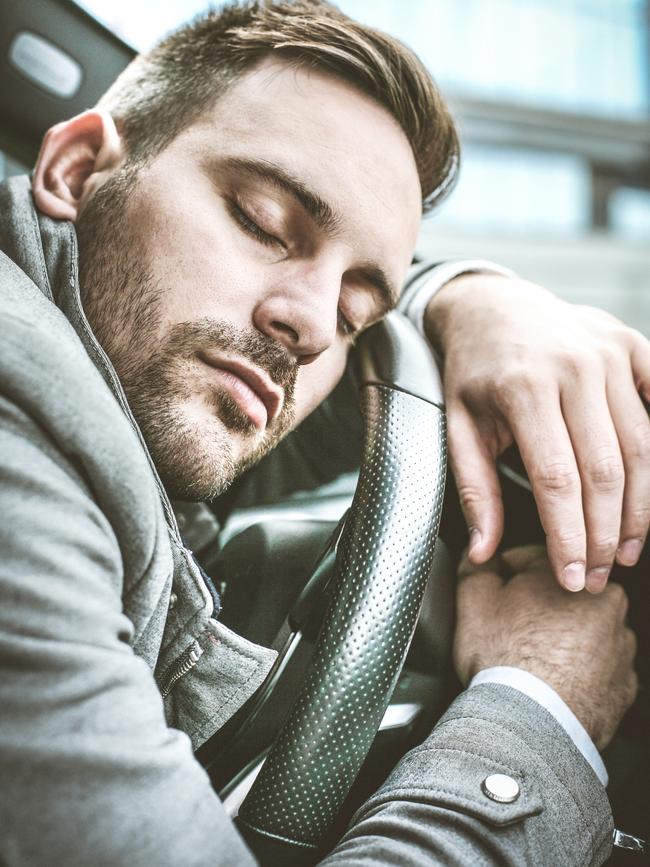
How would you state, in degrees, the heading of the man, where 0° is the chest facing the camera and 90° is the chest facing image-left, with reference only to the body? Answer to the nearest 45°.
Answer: approximately 315°

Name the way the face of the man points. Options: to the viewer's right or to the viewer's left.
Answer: to the viewer's right
